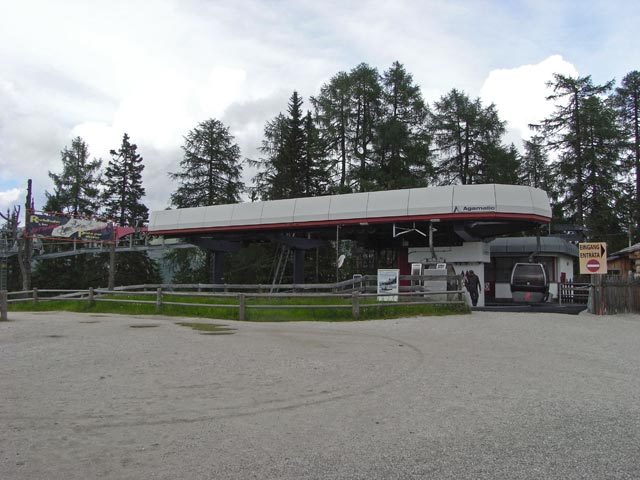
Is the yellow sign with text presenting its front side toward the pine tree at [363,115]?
no

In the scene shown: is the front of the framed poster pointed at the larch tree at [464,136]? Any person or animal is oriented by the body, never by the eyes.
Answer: no

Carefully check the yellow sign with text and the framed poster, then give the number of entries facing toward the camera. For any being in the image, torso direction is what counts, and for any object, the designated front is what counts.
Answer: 2

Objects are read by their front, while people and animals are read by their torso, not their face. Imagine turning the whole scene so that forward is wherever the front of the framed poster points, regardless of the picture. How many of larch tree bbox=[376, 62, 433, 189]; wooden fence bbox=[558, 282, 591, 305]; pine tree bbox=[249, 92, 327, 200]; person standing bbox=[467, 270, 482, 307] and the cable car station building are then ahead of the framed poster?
0

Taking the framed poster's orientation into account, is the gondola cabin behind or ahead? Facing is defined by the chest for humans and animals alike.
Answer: behind

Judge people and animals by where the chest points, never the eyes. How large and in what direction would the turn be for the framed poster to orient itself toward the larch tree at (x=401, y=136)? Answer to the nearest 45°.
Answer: approximately 180°

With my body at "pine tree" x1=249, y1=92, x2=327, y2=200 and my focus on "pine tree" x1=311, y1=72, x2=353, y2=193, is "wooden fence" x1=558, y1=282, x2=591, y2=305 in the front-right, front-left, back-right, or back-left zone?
front-right

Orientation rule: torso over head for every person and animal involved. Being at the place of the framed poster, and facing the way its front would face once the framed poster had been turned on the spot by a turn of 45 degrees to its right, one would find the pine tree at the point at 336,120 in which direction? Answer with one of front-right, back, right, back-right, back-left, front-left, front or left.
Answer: back-right

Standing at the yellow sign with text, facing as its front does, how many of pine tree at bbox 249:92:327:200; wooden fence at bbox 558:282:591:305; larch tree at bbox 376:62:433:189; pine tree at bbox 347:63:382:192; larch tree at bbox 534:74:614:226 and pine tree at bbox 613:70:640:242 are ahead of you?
0

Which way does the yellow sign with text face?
toward the camera

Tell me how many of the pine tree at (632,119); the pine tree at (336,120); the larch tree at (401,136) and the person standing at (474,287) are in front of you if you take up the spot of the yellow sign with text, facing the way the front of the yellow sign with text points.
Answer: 0

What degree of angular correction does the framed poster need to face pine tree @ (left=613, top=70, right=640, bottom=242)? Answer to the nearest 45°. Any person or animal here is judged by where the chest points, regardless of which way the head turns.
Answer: approximately 135° to its left

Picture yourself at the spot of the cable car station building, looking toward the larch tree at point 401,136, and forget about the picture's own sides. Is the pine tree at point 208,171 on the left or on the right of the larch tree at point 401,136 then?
left

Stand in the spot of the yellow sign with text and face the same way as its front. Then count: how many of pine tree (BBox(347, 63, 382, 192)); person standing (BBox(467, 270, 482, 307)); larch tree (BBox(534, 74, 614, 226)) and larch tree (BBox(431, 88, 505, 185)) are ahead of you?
0

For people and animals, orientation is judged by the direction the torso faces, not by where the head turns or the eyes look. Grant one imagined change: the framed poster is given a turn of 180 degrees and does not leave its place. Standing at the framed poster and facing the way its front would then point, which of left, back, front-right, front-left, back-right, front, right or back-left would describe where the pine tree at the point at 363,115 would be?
front

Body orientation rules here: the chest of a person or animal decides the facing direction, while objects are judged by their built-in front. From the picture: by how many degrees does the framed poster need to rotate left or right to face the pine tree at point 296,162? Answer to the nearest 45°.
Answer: approximately 180°

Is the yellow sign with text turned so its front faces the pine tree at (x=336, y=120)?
no

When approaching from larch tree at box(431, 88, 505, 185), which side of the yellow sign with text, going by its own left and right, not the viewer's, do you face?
back

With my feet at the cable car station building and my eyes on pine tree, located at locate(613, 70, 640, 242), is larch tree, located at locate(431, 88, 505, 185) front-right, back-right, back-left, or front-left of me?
front-left

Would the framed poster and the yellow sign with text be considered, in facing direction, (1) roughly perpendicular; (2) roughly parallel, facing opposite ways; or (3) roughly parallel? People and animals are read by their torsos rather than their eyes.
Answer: roughly parallel
